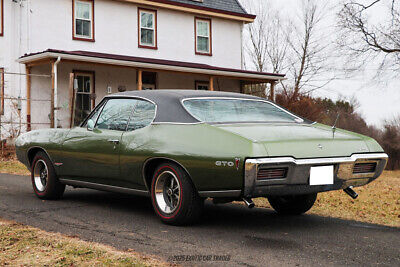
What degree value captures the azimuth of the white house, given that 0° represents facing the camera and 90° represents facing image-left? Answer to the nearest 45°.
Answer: approximately 315°

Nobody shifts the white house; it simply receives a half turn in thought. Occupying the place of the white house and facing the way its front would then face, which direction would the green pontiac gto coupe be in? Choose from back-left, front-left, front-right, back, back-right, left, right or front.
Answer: back-left

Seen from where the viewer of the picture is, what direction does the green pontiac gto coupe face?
facing away from the viewer and to the left of the viewer
